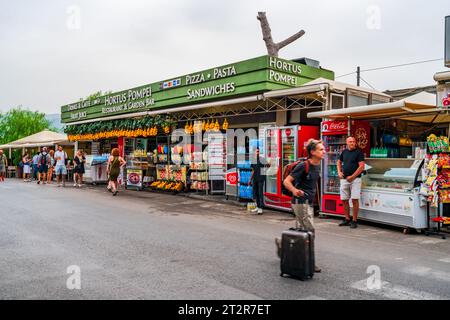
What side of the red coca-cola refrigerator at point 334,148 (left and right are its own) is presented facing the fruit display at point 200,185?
right

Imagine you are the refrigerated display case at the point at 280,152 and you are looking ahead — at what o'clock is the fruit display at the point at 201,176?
The fruit display is roughly at 3 o'clock from the refrigerated display case.

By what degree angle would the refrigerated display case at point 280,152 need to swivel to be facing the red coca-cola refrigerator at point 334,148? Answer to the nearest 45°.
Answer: approximately 90° to its left

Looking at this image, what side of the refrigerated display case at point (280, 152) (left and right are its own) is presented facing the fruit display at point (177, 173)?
right

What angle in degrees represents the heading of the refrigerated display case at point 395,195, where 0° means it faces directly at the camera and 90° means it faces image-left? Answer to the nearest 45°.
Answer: approximately 45°

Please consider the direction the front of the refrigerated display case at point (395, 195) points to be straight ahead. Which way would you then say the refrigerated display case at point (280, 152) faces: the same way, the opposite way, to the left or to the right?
the same way

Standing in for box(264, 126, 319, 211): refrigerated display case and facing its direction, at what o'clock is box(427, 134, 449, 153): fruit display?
The fruit display is roughly at 9 o'clock from the refrigerated display case.

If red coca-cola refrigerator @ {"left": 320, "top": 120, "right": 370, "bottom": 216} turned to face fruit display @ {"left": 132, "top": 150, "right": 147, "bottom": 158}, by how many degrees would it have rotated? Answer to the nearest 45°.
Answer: approximately 90° to its right

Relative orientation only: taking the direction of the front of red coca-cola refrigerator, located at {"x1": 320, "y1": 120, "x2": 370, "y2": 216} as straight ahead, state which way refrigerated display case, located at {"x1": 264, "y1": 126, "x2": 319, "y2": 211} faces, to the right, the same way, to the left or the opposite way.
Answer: the same way

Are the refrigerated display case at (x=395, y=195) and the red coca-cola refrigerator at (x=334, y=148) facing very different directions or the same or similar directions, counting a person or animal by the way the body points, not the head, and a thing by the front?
same or similar directions

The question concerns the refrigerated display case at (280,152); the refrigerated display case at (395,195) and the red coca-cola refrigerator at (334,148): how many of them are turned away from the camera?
0

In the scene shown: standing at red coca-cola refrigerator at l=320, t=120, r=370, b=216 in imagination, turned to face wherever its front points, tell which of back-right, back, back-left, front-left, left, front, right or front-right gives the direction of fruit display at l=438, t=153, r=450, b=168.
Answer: left

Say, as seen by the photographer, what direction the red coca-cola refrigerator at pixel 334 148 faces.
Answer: facing the viewer and to the left of the viewer

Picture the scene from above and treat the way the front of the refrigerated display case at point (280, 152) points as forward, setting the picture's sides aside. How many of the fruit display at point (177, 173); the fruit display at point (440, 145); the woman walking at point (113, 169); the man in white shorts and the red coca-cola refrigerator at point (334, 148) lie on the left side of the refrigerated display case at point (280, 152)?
3
